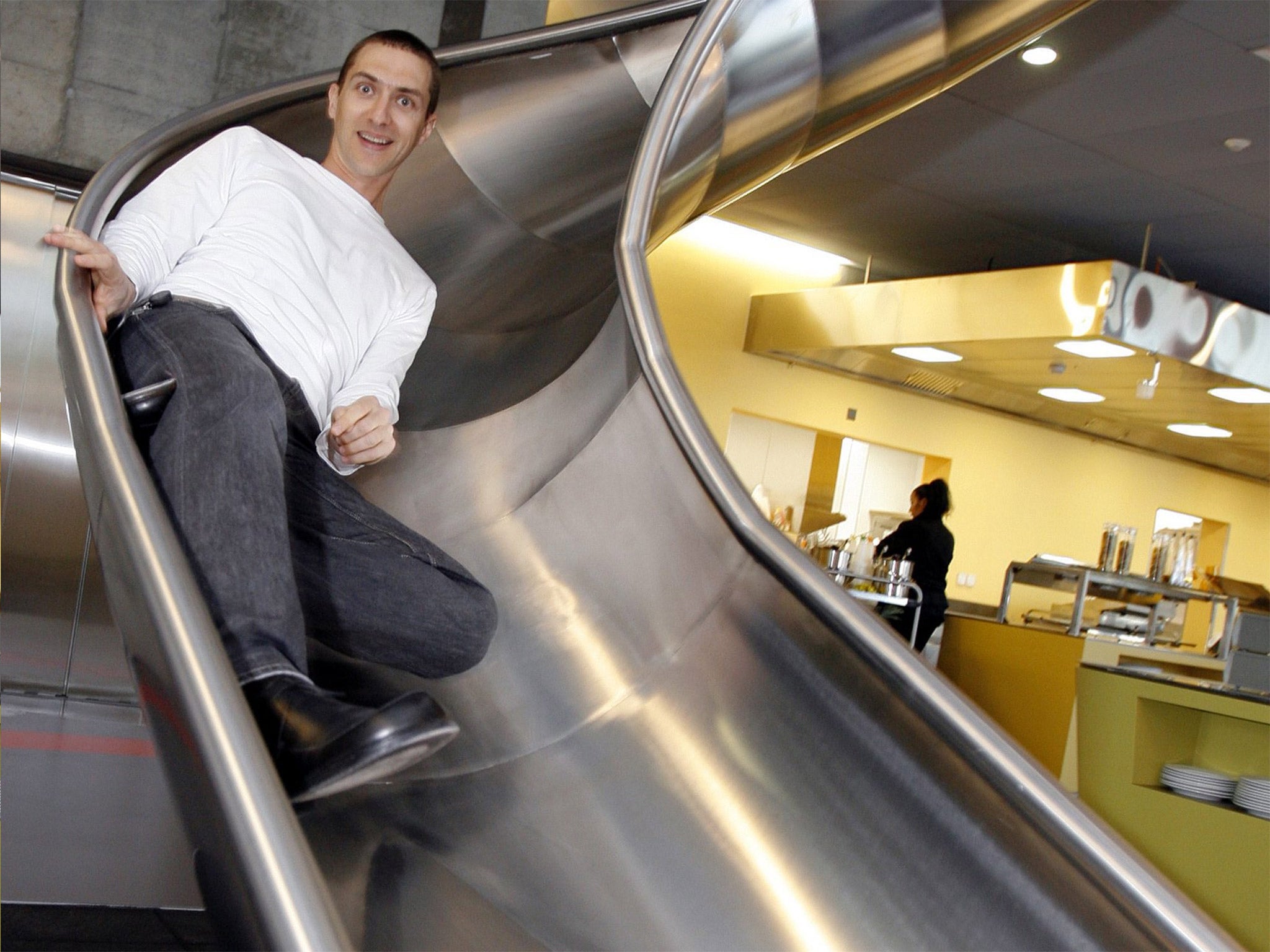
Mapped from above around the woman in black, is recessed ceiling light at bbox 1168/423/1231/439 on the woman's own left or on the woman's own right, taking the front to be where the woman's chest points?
on the woman's own right

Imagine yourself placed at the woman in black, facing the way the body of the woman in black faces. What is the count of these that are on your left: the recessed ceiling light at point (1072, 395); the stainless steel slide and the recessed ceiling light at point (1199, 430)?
1

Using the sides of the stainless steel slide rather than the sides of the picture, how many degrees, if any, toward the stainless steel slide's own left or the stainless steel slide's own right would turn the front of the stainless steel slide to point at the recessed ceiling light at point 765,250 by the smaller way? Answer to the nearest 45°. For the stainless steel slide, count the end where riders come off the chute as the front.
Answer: approximately 135° to the stainless steel slide's own left

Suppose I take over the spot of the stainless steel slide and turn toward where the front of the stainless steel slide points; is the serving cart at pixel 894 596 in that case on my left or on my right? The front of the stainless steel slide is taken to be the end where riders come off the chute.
on my left

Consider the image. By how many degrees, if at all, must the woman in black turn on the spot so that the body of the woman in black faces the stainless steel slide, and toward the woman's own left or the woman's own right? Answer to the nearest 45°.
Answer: approximately 90° to the woman's own left

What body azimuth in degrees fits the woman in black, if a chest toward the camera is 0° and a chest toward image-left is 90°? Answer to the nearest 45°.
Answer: approximately 90°

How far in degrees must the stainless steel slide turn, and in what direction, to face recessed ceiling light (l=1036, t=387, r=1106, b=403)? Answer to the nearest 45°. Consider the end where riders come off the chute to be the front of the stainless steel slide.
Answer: approximately 90° to its left

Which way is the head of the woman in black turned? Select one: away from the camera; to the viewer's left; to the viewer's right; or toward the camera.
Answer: to the viewer's left
